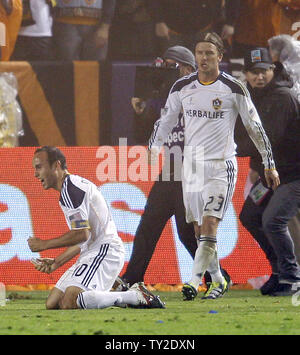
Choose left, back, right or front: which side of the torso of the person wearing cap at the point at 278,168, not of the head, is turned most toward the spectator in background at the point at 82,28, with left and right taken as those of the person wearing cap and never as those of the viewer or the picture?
right

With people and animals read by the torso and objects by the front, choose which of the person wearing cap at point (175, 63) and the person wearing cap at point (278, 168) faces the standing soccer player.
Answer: the person wearing cap at point (278, 168)

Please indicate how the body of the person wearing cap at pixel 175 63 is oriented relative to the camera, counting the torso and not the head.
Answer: to the viewer's left

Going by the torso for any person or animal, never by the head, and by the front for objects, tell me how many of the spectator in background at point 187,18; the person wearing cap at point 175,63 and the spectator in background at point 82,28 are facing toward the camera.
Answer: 2

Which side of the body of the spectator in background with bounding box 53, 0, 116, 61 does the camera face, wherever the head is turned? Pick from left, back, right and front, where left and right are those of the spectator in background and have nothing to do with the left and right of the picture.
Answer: front

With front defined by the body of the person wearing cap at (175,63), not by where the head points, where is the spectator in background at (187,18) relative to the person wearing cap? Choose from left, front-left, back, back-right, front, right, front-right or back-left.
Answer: right

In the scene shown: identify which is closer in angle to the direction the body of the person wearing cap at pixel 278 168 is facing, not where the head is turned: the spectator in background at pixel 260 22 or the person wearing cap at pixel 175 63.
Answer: the person wearing cap

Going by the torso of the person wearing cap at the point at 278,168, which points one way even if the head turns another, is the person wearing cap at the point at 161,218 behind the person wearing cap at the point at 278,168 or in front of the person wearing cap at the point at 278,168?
in front

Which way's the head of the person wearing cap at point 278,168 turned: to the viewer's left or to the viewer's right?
to the viewer's left

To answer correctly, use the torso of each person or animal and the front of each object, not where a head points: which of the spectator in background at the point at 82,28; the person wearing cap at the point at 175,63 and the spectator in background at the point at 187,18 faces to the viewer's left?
the person wearing cap

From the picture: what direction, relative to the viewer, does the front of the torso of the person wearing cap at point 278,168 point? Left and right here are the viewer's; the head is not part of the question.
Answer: facing the viewer and to the left of the viewer

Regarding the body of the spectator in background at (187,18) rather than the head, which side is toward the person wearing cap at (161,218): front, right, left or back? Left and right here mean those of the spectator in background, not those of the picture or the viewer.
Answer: front

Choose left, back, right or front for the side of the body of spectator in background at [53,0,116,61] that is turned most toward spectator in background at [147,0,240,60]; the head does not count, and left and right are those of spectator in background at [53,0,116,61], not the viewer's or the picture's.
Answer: left

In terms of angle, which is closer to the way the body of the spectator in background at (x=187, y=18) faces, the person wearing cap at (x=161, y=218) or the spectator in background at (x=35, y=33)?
the person wearing cap
